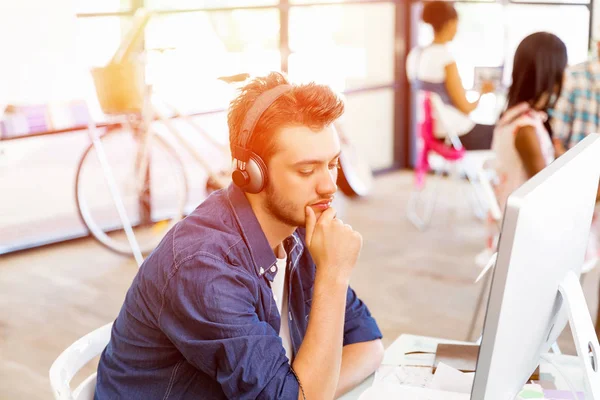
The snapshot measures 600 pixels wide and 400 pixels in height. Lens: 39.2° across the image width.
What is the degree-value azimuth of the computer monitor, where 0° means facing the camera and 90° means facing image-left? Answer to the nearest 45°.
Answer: approximately 135°

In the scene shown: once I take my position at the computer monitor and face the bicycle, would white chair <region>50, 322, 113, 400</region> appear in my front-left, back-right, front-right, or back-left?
front-left

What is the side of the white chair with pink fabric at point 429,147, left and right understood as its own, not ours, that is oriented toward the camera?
right

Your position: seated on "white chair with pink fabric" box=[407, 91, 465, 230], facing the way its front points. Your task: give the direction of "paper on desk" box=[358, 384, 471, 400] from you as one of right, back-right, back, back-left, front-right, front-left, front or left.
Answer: right

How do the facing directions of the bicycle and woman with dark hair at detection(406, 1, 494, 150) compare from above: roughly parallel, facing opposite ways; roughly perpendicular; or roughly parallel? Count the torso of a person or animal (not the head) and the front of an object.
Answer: roughly parallel, facing opposite ways

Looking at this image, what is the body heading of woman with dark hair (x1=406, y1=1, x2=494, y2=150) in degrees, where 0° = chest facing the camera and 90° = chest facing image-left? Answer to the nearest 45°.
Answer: approximately 225°

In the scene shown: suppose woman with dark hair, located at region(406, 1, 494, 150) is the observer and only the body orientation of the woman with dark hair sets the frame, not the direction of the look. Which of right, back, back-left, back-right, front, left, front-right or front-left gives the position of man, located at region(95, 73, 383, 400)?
back-right

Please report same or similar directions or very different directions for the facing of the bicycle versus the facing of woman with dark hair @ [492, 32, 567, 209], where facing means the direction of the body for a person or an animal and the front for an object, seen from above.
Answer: very different directions

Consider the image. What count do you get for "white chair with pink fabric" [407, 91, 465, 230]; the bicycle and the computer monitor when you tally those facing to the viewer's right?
1

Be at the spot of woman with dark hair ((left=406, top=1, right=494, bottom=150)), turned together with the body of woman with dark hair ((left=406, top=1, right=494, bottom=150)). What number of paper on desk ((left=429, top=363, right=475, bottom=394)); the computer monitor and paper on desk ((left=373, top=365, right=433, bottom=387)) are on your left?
0

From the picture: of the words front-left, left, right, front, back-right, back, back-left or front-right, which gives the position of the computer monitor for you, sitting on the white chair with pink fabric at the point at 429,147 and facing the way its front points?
right

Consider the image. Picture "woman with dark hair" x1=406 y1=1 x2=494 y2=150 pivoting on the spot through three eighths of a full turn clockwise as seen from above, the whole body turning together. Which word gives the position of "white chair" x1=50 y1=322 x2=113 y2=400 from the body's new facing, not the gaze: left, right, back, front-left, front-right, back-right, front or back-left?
front

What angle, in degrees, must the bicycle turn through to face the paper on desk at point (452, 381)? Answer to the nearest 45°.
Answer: approximately 45° to its left

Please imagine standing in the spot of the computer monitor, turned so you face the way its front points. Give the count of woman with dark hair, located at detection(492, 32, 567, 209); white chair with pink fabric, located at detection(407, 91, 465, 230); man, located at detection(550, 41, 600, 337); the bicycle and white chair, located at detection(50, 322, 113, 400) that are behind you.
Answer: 0

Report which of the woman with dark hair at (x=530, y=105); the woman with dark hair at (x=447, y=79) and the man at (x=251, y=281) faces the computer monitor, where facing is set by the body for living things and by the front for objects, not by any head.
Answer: the man

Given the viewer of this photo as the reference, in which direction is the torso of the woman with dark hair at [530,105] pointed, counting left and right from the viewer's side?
facing away from the viewer and to the right of the viewer

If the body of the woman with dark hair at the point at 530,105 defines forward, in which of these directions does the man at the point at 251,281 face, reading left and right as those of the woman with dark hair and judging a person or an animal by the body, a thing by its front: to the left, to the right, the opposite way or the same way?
to the right

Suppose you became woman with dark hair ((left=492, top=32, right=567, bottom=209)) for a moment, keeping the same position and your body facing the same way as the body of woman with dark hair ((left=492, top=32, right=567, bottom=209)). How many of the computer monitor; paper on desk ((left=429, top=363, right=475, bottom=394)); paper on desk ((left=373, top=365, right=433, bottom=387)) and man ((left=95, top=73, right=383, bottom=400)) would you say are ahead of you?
0

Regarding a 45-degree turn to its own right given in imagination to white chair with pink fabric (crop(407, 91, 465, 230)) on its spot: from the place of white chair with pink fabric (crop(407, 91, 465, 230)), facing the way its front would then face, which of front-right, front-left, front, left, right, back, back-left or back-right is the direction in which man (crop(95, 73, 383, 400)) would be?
front-right
